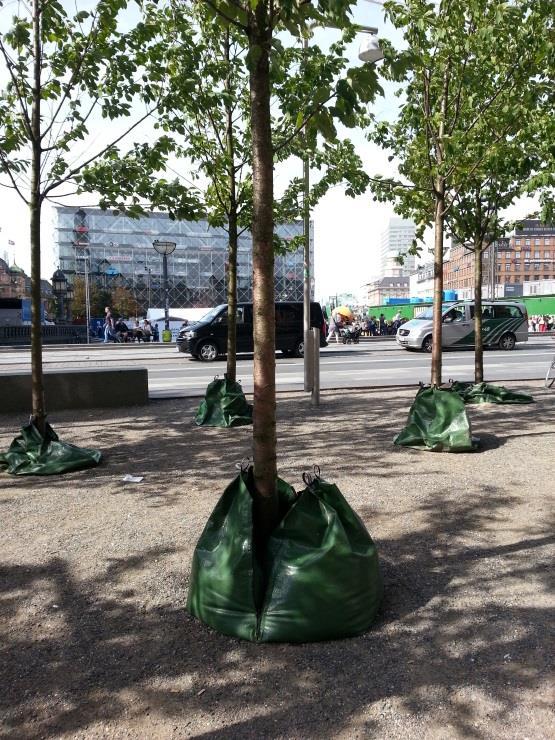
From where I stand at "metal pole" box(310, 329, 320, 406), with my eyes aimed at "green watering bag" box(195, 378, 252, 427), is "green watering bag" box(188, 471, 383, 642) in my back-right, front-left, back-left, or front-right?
front-left

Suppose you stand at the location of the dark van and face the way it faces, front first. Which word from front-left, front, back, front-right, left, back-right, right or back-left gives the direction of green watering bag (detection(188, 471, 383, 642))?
left

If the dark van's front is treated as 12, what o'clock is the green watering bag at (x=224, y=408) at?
The green watering bag is roughly at 9 o'clock from the dark van.

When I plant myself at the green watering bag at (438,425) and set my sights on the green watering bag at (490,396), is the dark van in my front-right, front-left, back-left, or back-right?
front-left

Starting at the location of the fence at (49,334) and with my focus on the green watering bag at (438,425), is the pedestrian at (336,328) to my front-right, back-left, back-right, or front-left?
front-left

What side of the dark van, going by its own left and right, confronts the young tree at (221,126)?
left

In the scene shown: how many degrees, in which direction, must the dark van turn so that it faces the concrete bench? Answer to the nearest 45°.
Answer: approximately 90° to its left

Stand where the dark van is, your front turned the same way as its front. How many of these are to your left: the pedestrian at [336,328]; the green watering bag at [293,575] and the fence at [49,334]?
1

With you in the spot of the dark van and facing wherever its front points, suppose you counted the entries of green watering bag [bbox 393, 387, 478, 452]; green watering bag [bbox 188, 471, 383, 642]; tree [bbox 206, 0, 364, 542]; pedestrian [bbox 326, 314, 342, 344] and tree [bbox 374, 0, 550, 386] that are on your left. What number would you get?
4

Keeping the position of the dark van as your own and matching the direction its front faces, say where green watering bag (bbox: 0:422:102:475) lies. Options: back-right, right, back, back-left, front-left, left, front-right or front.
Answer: left

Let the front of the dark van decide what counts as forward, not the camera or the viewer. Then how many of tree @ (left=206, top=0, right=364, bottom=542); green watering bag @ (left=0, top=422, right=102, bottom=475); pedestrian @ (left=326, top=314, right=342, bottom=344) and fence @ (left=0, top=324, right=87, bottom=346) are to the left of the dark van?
2

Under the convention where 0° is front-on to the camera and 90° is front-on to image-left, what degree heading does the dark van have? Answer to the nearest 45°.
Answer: approximately 90°

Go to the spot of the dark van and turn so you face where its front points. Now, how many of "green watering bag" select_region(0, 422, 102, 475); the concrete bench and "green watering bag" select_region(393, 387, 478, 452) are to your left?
3

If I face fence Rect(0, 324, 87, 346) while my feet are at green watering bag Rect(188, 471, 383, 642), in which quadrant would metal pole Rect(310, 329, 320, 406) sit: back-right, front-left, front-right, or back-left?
front-right
